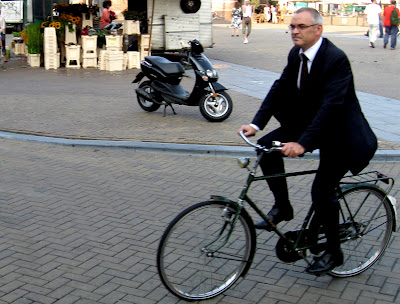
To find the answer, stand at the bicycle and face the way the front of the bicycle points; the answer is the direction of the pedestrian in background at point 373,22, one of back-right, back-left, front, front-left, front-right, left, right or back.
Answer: back-right

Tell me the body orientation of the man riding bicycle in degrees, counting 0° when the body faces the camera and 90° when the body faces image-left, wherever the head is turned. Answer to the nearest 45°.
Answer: approximately 45°

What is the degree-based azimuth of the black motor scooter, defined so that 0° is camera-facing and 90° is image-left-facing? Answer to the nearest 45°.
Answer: approximately 315°

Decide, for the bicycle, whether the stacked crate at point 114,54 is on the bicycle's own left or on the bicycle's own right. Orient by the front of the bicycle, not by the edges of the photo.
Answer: on the bicycle's own right

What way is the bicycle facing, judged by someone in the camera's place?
facing the viewer and to the left of the viewer

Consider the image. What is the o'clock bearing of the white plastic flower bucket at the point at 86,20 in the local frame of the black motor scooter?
The white plastic flower bucket is roughly at 7 o'clock from the black motor scooter.

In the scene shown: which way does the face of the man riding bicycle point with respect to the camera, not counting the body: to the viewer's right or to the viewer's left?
to the viewer's left

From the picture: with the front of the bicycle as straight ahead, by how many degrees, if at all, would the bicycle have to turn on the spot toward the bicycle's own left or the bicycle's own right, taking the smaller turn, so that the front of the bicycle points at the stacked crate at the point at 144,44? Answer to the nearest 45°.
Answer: approximately 135° to the bicycle's own right

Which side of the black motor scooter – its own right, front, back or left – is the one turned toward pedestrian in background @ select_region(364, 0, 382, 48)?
left
